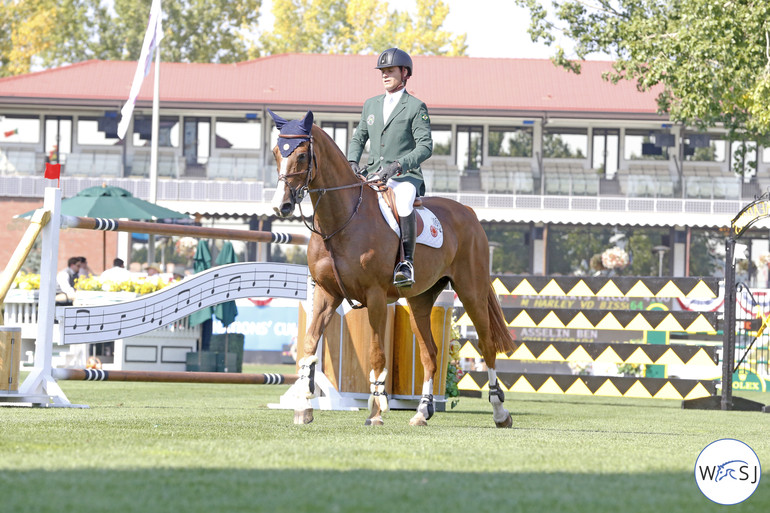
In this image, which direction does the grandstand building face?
toward the camera

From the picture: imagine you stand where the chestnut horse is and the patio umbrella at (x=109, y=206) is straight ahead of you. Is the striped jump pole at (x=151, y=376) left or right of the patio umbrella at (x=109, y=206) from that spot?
left

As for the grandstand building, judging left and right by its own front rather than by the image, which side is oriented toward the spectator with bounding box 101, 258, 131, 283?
front

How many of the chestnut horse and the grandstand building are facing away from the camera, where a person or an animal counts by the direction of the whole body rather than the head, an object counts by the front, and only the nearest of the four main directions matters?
0

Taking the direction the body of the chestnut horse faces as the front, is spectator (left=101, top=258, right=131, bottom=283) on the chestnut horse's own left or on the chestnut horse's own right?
on the chestnut horse's own right

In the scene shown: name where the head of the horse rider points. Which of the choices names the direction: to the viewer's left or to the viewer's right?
to the viewer's left

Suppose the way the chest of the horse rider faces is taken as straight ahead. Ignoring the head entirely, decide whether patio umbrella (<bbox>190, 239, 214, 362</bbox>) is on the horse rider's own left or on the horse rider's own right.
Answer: on the horse rider's own right

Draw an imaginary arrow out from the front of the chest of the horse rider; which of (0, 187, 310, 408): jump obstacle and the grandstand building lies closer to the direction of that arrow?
the jump obstacle

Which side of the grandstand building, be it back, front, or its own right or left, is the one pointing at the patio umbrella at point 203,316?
front

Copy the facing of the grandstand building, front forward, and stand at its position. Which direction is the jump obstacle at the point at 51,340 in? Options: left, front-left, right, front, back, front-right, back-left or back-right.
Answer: front

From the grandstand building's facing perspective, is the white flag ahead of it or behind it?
ahead

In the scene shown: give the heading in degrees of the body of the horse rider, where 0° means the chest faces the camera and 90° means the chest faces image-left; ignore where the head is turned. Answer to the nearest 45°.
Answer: approximately 45°

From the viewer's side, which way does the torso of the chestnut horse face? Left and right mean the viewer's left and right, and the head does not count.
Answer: facing the viewer and to the left of the viewer

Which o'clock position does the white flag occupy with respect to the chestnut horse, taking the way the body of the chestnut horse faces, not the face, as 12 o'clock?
The white flag is roughly at 4 o'clock from the chestnut horse.
